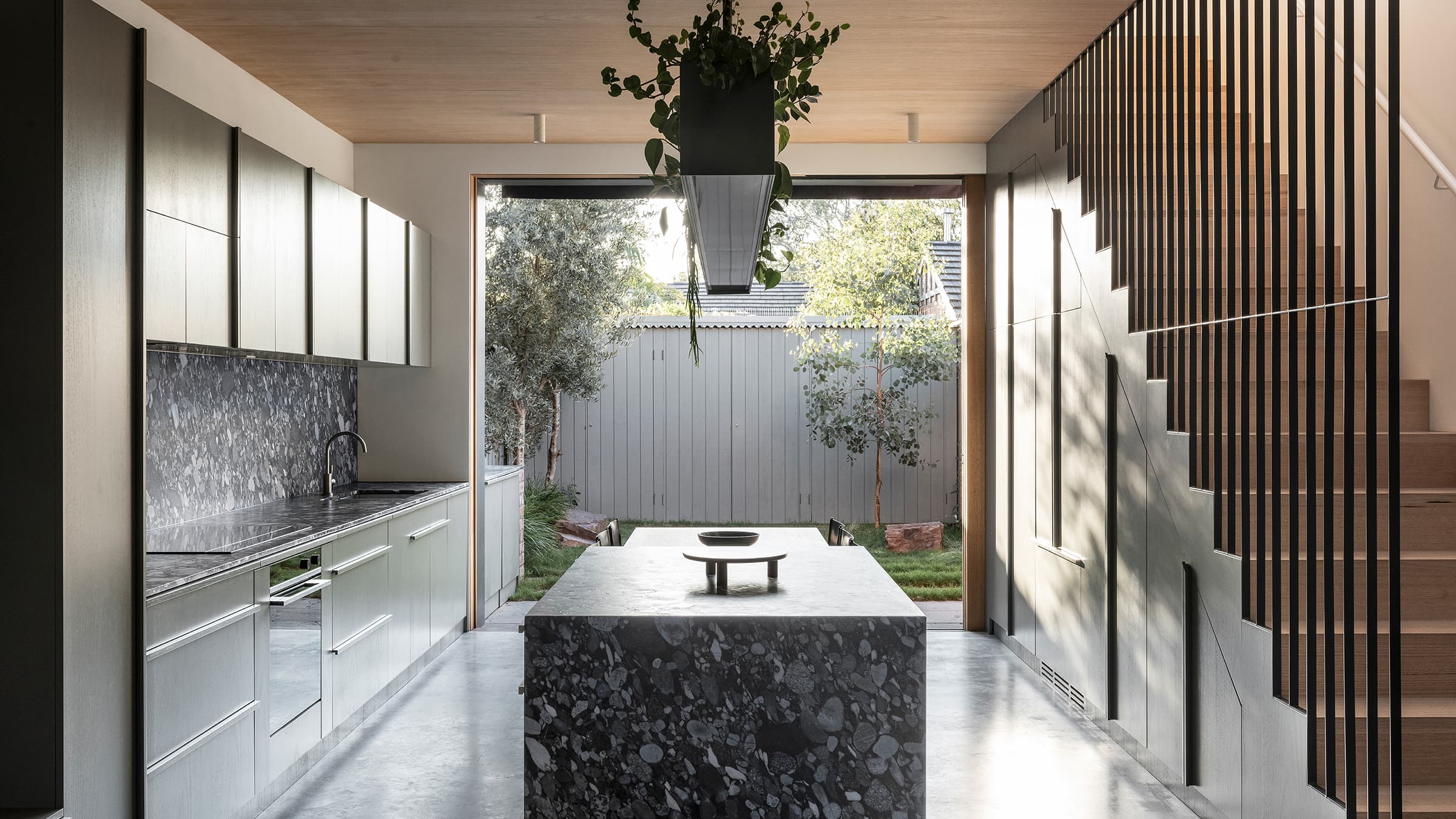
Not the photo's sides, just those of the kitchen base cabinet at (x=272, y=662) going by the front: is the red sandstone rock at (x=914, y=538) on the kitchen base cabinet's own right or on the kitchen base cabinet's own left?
on the kitchen base cabinet's own left

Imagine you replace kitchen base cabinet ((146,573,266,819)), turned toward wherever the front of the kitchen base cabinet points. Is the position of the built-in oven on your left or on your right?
on your left

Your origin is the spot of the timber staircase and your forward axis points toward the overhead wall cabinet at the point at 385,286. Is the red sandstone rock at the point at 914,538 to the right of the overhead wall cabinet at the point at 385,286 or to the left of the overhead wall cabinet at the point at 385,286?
right

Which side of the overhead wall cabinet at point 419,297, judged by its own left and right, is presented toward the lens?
right

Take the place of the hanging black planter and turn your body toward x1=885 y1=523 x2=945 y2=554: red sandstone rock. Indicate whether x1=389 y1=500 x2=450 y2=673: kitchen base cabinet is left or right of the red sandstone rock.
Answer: left

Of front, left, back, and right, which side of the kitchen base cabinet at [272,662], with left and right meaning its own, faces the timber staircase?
front

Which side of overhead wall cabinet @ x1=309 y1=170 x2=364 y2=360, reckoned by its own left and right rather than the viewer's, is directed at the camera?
right

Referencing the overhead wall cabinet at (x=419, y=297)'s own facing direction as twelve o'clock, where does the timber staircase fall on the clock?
The timber staircase is roughly at 2 o'clock from the overhead wall cabinet.

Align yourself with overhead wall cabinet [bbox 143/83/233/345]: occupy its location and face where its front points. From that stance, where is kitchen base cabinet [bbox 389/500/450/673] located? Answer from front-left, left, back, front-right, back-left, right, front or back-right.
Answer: left

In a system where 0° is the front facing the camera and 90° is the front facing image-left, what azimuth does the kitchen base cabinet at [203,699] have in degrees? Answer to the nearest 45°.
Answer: approximately 315°

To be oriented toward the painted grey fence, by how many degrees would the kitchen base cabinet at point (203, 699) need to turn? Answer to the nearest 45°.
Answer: approximately 90° to its left
